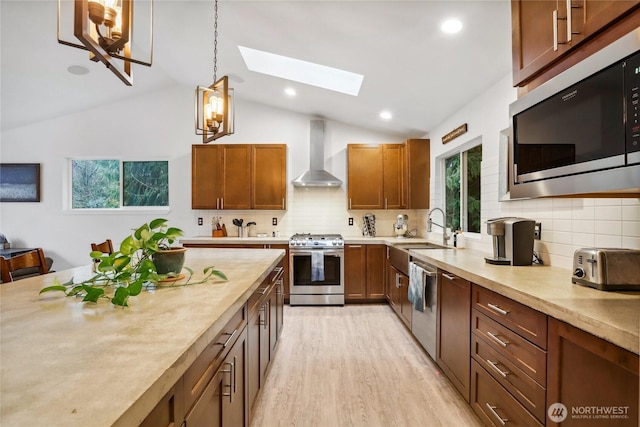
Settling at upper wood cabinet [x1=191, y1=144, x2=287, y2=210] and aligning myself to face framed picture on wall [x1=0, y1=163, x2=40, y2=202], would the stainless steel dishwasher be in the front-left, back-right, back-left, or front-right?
back-left

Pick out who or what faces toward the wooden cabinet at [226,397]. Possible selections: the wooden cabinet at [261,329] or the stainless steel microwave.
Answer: the stainless steel microwave

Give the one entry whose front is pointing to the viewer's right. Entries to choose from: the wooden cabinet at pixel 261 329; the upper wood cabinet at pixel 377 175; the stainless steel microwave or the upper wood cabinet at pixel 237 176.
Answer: the wooden cabinet

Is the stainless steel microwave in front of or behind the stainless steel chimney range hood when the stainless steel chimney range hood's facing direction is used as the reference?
in front

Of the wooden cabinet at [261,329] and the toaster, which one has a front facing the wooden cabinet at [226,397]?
the toaster

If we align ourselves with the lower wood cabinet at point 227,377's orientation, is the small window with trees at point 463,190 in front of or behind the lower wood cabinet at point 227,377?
in front

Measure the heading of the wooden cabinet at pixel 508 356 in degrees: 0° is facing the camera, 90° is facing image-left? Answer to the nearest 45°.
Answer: approximately 45°

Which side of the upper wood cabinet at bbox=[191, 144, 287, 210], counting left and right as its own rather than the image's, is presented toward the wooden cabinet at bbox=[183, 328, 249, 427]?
front

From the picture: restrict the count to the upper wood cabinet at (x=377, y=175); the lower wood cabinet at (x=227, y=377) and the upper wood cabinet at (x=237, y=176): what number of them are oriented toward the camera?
2

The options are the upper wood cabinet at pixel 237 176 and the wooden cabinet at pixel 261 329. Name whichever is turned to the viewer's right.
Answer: the wooden cabinet

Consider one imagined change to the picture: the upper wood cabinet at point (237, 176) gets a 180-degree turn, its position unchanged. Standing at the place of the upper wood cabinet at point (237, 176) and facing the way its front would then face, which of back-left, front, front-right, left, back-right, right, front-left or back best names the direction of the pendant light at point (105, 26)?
back

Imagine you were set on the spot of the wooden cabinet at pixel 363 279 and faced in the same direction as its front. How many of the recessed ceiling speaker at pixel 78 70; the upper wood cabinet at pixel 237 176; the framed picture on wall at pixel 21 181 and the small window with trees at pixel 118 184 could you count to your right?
4

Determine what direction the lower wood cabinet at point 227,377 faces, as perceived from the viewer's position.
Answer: facing to the right of the viewer

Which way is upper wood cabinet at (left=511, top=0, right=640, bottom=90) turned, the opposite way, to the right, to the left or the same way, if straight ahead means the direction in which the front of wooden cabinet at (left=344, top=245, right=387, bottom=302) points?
to the right

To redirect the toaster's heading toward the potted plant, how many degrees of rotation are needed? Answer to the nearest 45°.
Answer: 0° — it already faces it

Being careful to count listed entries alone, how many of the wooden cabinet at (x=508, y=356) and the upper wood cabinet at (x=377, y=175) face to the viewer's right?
0

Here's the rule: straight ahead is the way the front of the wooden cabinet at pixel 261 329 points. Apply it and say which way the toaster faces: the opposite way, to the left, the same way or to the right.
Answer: the opposite way
